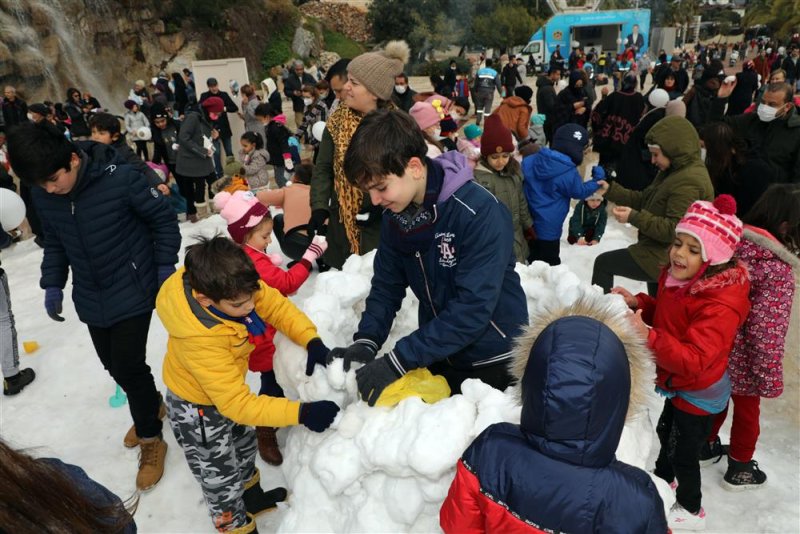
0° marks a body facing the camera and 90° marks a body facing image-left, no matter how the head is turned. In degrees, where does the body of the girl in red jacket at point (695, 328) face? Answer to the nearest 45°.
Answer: approximately 45°

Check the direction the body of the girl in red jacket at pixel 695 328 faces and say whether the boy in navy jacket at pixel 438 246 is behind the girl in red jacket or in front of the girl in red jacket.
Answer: in front

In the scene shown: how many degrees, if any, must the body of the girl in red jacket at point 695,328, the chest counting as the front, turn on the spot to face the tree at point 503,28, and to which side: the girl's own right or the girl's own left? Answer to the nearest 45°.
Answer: approximately 135° to the girl's own right

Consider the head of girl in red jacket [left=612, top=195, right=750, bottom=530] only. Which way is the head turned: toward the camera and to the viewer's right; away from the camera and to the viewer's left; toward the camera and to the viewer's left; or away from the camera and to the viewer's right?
toward the camera and to the viewer's left

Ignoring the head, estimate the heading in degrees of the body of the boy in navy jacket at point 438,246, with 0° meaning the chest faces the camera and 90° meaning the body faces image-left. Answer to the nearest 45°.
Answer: approximately 45°

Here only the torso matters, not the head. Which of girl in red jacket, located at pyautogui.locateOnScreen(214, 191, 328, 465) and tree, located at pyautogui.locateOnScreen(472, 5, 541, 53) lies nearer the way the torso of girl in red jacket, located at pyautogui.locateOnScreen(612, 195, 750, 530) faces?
the girl in red jacket

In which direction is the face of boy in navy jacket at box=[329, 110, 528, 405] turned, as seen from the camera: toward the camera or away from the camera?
toward the camera

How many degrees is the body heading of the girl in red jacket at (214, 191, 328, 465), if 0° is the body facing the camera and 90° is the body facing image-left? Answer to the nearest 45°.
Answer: approximately 270°

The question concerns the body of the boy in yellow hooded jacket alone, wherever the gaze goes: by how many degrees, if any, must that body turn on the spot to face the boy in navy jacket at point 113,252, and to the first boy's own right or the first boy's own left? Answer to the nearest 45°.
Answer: approximately 135° to the first boy's own left

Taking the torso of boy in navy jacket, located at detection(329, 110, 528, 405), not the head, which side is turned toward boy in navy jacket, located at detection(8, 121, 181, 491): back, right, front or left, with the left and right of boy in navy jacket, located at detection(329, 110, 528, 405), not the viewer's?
right

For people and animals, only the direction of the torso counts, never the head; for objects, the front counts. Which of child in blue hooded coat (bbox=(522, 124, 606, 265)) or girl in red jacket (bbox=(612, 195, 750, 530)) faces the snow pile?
the girl in red jacket

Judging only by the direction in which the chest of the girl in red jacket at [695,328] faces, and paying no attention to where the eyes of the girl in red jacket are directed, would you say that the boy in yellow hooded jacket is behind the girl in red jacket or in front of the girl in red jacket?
in front
